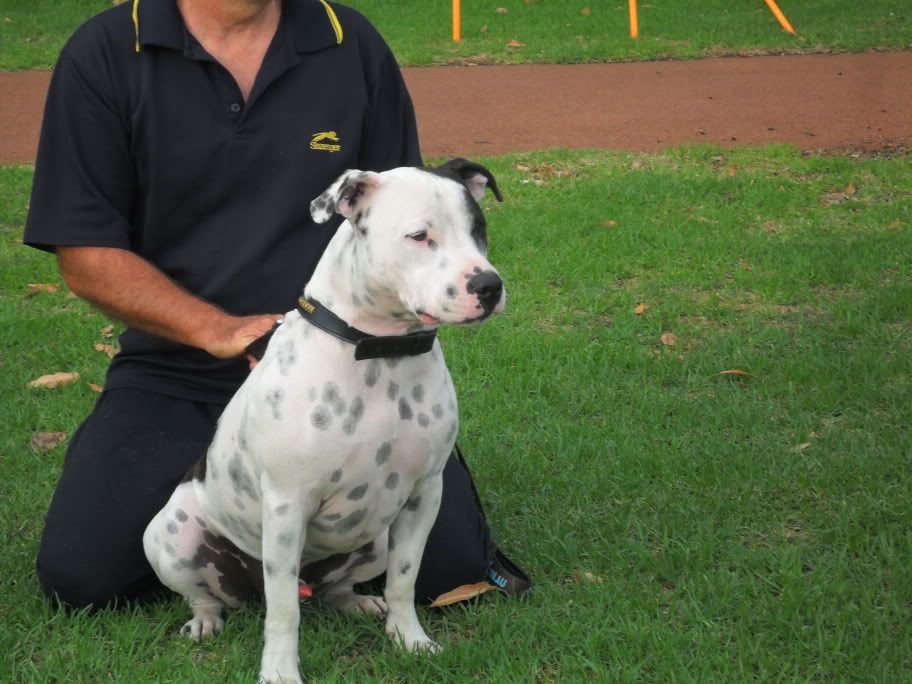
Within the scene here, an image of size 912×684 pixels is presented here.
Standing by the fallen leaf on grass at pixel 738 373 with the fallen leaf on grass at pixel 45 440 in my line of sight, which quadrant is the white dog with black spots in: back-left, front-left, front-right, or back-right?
front-left

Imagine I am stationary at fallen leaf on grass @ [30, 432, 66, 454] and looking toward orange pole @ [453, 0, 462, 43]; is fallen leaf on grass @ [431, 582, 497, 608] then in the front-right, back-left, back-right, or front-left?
back-right

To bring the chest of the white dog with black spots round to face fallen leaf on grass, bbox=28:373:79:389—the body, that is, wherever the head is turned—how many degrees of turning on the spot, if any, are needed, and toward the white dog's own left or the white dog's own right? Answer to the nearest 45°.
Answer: approximately 180°

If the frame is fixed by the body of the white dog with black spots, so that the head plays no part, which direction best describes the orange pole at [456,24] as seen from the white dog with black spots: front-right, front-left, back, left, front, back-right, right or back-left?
back-left

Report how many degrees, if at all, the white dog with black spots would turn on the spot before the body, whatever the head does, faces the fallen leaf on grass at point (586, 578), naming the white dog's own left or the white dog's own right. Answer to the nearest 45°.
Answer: approximately 90° to the white dog's own left

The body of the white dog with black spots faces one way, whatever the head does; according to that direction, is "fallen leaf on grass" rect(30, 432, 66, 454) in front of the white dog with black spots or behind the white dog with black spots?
behind

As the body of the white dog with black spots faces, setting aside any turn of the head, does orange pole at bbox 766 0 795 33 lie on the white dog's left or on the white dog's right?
on the white dog's left

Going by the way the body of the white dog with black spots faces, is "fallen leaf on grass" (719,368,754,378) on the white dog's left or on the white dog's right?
on the white dog's left

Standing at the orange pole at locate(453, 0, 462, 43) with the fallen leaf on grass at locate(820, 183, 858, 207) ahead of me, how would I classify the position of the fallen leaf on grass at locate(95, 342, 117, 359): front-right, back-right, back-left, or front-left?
front-right

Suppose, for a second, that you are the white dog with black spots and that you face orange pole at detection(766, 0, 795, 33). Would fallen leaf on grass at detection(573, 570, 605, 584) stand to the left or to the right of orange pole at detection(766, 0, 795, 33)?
right

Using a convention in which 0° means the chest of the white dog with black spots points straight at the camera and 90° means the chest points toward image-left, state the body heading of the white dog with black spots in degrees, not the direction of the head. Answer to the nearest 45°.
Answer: approximately 315°

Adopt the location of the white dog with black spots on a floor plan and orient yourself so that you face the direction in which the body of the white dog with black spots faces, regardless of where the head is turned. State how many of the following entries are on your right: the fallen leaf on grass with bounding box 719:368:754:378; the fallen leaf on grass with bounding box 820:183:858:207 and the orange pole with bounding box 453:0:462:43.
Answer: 0
